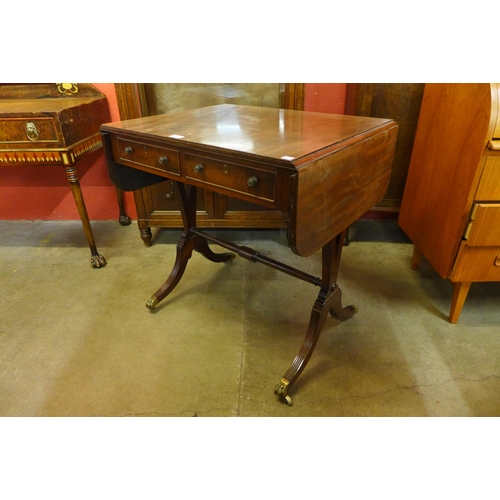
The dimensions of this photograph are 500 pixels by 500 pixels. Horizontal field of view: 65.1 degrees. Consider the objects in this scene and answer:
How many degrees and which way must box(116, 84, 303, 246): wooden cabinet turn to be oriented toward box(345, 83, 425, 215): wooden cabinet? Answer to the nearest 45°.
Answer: approximately 90° to its left

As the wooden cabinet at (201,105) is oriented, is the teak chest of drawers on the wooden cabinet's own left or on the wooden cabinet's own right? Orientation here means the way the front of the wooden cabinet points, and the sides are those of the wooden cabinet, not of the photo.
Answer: on the wooden cabinet's own left

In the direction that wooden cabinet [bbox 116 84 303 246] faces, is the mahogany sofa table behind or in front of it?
in front

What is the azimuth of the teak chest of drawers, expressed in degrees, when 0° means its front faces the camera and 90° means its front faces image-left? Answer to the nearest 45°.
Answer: approximately 315°

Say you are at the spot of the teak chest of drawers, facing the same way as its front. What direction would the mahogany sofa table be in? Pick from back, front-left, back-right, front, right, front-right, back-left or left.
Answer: right

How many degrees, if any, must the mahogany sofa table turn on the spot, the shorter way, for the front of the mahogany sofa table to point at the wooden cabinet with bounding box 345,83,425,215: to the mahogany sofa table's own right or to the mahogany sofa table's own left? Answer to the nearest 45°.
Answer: approximately 180°

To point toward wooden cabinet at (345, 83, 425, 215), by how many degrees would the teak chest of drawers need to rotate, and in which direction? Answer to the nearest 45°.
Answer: approximately 180°

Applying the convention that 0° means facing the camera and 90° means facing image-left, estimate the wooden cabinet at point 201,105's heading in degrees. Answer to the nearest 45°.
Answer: approximately 0°

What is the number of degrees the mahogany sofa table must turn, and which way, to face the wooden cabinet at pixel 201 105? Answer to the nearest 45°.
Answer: approximately 135° to its right

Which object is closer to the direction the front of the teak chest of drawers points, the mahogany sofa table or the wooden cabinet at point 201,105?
the mahogany sofa table

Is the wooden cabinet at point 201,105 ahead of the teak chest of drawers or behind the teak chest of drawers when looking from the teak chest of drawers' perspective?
behind
